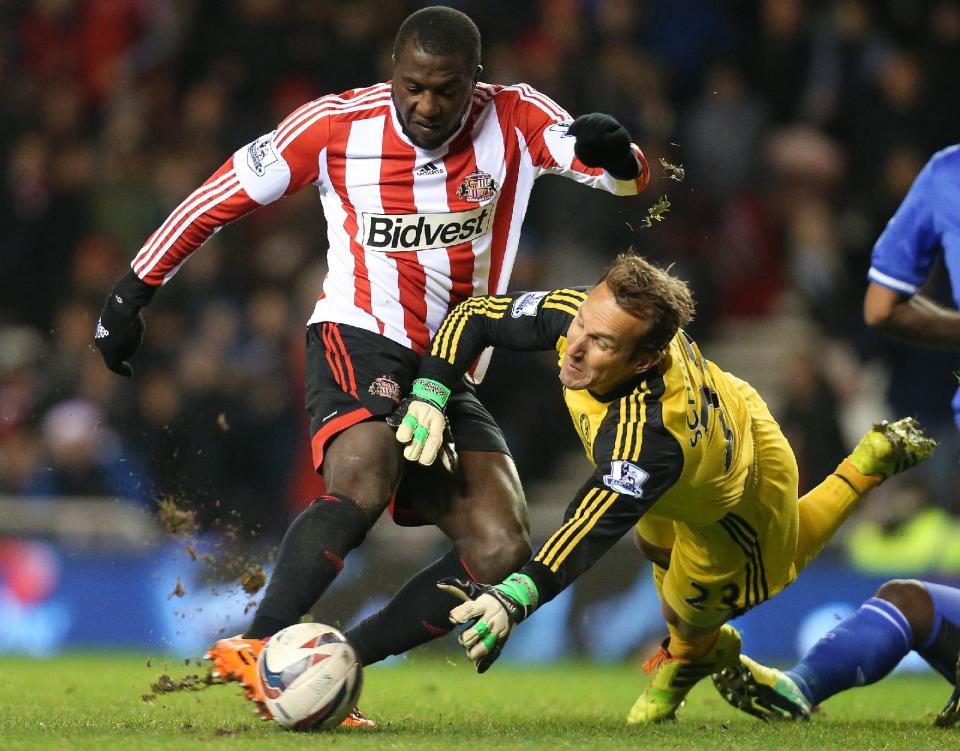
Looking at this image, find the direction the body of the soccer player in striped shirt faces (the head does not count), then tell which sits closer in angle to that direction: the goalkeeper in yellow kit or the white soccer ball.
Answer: the white soccer ball

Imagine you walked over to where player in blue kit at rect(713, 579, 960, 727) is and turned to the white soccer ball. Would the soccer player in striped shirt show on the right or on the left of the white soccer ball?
right

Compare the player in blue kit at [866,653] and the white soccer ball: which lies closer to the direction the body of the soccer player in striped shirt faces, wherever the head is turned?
the white soccer ball

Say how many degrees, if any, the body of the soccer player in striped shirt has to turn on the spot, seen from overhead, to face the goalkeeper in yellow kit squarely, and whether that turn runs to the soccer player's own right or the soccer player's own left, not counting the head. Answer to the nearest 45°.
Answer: approximately 45° to the soccer player's own left

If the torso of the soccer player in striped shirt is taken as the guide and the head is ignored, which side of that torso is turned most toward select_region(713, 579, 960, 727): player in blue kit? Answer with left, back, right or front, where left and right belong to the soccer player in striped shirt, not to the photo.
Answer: left

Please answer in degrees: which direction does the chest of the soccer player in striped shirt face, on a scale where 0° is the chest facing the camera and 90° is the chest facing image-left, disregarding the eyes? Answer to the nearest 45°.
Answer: approximately 0°

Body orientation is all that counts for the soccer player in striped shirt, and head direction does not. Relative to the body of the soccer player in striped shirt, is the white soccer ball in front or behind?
in front
